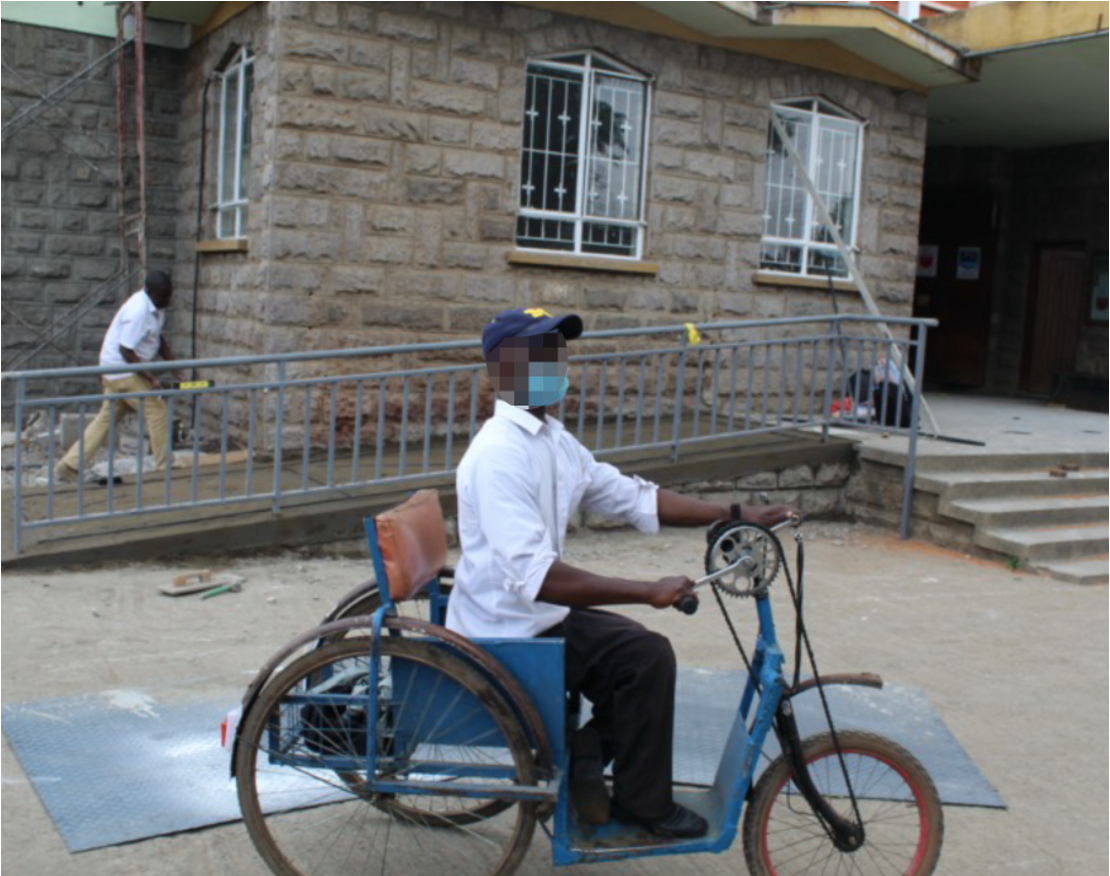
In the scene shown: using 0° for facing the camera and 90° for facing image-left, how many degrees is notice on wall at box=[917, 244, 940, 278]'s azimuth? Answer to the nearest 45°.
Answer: approximately 0°

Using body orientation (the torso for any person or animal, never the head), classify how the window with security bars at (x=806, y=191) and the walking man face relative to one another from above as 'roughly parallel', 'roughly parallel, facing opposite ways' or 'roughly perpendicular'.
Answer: roughly perpendicular

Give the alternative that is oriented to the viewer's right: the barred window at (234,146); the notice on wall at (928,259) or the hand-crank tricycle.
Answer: the hand-crank tricycle

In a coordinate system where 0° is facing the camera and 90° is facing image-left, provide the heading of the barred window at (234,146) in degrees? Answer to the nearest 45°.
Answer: approximately 45°

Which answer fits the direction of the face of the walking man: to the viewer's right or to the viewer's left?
to the viewer's right

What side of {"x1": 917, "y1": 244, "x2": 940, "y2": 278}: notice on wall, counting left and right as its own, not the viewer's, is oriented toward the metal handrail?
front

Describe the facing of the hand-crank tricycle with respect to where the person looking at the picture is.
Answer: facing to the right of the viewer

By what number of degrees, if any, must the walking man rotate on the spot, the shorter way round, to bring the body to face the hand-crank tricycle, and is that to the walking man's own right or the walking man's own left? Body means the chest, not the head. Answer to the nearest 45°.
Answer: approximately 90° to the walking man's own right

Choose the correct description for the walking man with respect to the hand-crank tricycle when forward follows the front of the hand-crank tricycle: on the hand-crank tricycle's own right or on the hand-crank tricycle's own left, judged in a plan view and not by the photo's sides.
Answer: on the hand-crank tricycle's own left

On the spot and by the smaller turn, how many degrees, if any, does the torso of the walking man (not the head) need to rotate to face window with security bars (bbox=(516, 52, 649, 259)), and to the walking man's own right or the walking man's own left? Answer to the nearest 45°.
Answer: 0° — they already face it

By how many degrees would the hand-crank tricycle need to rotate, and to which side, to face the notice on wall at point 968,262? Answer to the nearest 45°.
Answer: approximately 90° to its left

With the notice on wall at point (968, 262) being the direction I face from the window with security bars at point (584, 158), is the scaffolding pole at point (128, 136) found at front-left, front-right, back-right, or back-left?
back-left

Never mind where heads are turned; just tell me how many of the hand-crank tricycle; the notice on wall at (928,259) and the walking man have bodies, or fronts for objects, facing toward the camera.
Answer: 1
